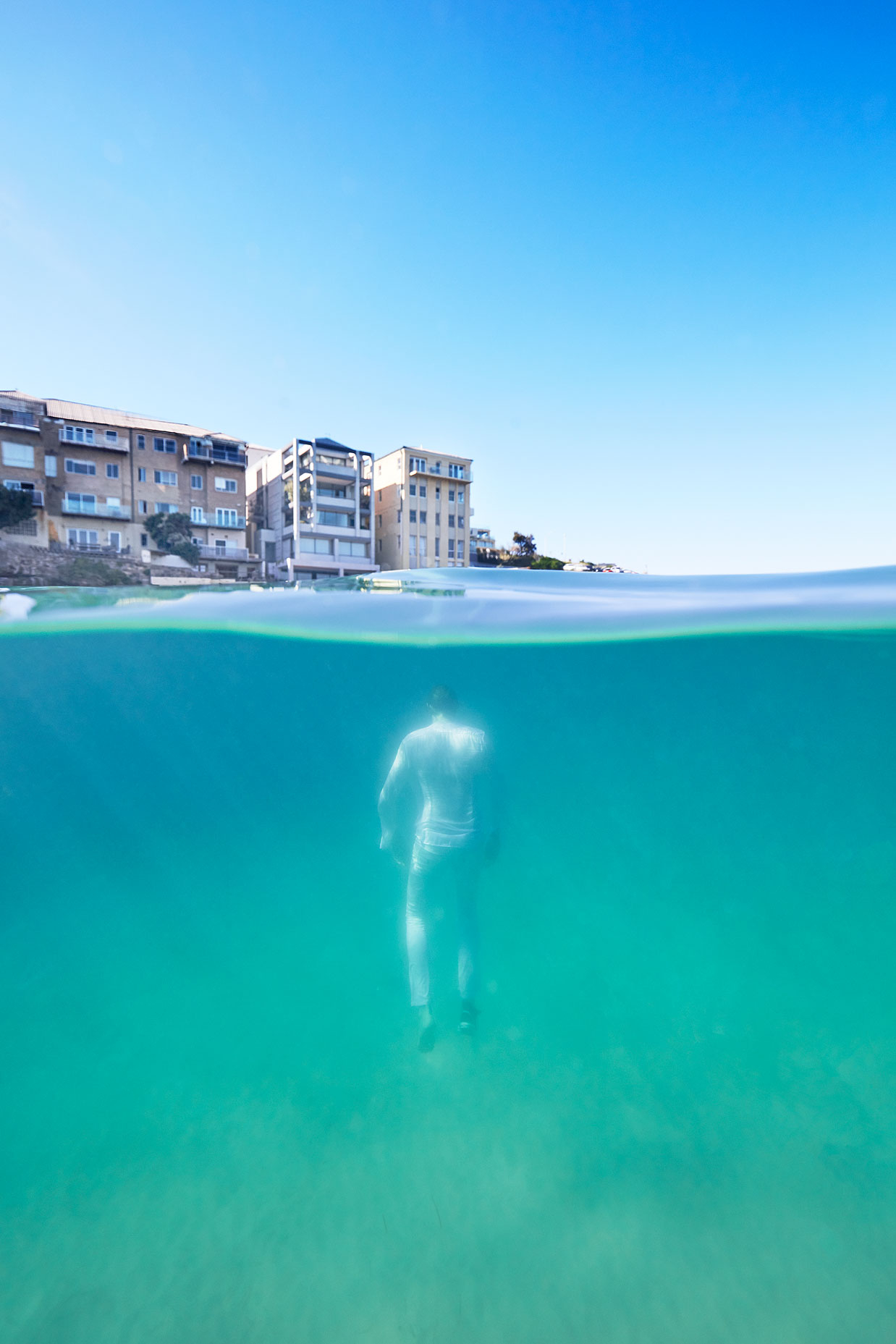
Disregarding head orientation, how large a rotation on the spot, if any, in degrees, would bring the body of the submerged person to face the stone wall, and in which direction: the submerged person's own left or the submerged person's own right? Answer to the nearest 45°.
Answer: approximately 45° to the submerged person's own left

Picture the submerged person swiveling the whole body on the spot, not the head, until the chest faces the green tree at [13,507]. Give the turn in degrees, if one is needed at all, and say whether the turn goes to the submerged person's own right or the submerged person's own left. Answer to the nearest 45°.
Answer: approximately 45° to the submerged person's own left

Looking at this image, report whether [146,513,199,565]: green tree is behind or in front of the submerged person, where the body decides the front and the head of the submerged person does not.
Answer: in front

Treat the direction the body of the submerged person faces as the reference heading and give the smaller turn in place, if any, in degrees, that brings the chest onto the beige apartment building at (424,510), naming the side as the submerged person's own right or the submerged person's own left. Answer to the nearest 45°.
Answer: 0° — they already face it

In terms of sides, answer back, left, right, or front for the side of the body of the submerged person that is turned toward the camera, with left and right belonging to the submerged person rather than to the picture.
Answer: back

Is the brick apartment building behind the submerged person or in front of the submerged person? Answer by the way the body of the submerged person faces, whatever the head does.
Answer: in front
